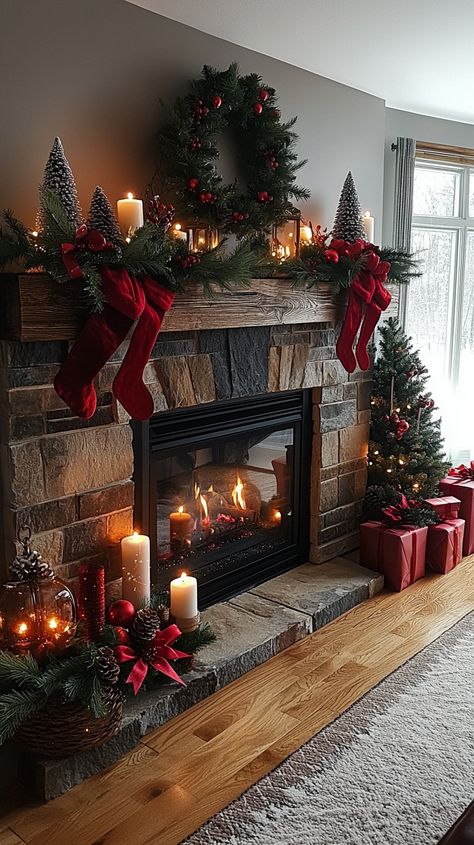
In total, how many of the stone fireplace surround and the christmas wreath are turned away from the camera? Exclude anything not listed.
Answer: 0

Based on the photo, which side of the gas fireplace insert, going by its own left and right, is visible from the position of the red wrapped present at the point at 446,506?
left

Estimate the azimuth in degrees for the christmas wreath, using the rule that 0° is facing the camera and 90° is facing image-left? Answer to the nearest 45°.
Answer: approximately 315°

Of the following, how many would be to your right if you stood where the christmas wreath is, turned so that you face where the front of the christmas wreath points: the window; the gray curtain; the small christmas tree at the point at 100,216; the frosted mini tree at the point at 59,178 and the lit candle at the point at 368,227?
2

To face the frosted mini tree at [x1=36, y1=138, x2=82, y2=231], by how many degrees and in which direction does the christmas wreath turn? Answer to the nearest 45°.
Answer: approximately 90° to its right

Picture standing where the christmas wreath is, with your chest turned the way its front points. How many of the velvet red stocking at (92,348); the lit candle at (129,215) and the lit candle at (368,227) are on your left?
1

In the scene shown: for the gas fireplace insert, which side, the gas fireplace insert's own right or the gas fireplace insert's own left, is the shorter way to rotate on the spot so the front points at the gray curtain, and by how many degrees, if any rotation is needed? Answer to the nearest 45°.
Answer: approximately 90° to the gas fireplace insert's own left

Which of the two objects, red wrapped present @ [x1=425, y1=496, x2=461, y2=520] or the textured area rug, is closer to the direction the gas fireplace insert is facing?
the textured area rug

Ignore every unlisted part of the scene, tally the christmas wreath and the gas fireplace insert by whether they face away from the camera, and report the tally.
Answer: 0
